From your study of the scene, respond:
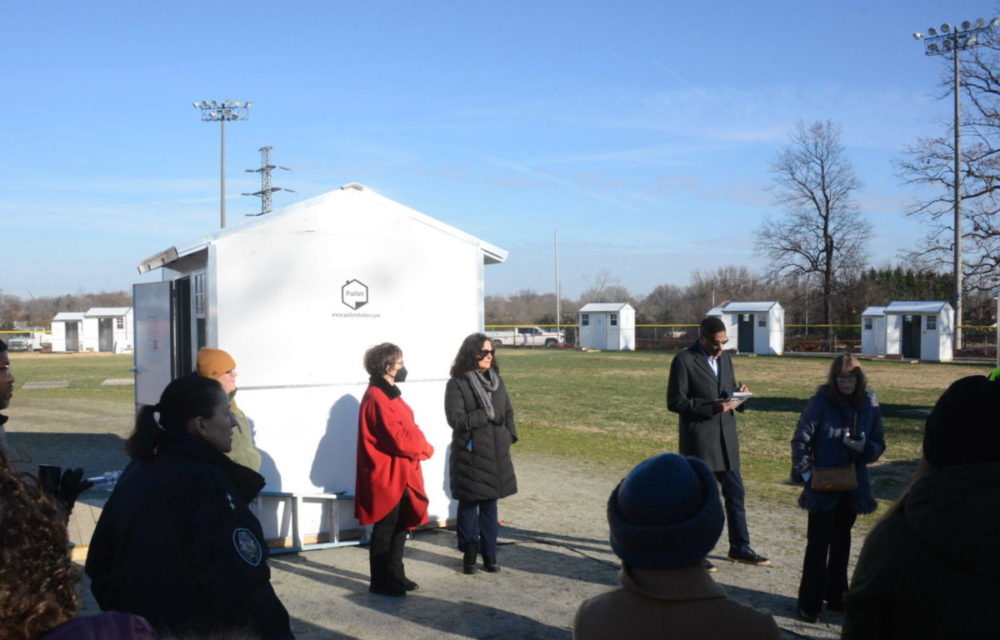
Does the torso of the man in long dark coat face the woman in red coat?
no

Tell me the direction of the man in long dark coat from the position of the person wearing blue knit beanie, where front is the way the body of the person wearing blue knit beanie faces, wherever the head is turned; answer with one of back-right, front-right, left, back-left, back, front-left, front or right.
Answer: front

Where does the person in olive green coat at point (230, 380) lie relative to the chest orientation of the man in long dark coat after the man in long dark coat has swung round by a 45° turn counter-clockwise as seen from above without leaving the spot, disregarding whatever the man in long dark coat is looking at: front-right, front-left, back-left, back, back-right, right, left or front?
back-right

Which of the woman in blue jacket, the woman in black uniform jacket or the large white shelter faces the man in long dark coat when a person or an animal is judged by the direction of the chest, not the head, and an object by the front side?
the woman in black uniform jacket

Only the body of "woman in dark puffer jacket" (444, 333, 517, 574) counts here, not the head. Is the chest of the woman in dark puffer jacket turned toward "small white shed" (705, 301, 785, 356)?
no

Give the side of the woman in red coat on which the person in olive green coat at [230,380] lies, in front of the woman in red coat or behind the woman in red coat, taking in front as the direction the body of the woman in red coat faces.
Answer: behind

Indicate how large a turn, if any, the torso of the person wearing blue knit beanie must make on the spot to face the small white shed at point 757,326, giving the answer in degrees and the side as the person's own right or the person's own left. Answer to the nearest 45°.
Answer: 0° — they already face it

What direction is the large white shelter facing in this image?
to the viewer's left

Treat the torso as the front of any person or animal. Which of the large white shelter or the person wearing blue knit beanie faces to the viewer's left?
the large white shelter

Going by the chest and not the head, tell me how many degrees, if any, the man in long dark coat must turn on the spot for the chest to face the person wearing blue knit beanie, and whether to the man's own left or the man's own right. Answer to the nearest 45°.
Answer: approximately 45° to the man's own right

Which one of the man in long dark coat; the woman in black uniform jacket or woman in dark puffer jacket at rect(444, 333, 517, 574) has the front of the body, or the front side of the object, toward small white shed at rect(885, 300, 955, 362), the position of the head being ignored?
the woman in black uniform jacket

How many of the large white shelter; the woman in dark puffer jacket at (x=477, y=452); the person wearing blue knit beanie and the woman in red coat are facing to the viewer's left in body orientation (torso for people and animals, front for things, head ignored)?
1

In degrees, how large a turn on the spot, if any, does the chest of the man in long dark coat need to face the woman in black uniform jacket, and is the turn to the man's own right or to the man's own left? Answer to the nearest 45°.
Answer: approximately 45° to the man's own right

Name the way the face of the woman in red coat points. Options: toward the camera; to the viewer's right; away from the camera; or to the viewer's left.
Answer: to the viewer's right

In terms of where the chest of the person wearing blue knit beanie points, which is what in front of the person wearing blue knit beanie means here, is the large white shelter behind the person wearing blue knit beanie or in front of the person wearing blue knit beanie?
in front

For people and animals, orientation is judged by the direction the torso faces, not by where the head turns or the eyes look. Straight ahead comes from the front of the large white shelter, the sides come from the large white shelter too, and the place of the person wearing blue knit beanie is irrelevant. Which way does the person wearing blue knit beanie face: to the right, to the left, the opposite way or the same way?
to the right

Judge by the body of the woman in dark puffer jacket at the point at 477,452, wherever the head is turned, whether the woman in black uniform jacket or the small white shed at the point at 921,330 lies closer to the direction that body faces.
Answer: the woman in black uniform jacket

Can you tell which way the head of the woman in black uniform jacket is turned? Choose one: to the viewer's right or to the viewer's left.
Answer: to the viewer's right

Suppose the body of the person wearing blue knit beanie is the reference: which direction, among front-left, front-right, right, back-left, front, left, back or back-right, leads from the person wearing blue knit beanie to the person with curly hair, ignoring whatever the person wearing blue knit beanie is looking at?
back-left

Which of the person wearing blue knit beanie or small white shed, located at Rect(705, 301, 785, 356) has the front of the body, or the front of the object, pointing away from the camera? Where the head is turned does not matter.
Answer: the person wearing blue knit beanie

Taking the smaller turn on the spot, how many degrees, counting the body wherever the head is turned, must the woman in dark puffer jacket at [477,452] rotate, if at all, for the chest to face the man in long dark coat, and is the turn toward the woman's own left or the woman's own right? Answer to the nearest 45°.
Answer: approximately 45° to the woman's own left

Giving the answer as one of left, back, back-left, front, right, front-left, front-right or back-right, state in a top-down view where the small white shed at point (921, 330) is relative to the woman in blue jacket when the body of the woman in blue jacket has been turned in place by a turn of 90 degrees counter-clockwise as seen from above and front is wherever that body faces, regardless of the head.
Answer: left

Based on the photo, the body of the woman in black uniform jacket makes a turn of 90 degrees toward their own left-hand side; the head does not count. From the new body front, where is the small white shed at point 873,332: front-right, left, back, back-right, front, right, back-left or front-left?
right

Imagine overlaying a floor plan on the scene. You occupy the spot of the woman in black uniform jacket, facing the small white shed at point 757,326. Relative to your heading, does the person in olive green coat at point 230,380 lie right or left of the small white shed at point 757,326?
left

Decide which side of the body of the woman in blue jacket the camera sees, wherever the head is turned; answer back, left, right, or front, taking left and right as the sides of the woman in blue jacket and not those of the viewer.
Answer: front
